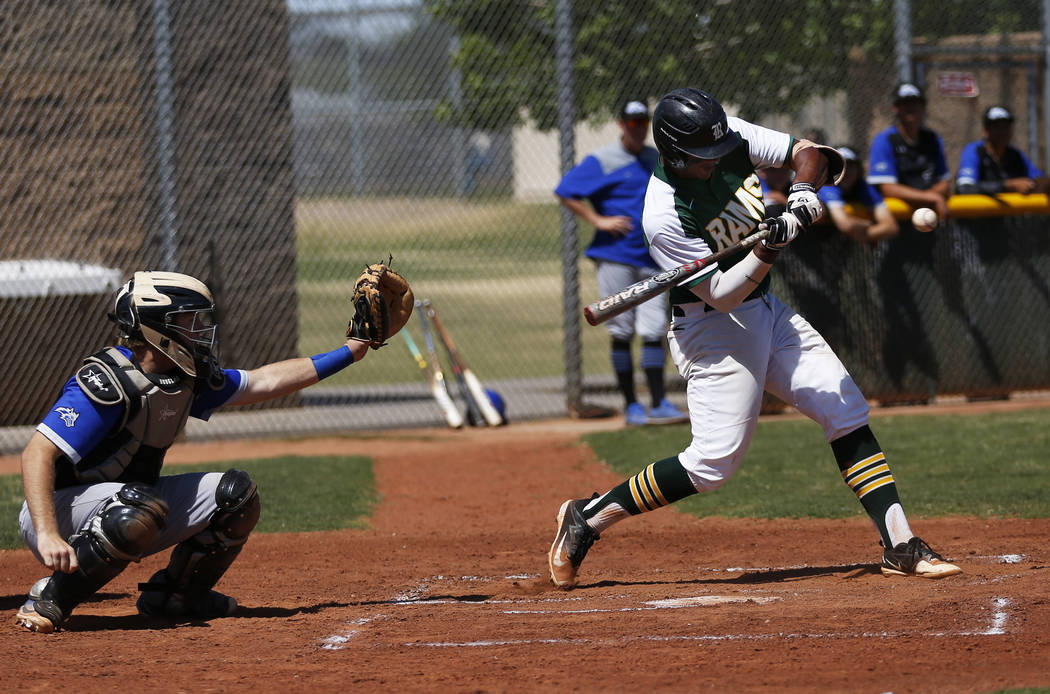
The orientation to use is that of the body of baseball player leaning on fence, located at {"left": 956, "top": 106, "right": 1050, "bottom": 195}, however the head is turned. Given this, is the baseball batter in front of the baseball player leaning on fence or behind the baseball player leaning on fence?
in front

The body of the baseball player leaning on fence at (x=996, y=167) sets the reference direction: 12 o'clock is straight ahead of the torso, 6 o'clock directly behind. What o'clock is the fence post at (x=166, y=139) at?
The fence post is roughly at 2 o'clock from the baseball player leaning on fence.

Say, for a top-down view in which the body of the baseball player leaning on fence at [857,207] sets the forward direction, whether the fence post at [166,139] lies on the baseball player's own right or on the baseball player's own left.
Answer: on the baseball player's own right

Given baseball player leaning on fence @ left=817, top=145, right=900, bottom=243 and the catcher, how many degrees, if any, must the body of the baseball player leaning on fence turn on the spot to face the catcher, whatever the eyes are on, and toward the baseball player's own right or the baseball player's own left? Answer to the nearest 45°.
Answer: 0° — they already face them

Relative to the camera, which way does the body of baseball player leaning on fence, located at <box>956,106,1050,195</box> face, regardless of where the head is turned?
toward the camera

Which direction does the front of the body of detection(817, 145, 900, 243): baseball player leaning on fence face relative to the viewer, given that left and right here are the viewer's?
facing the viewer

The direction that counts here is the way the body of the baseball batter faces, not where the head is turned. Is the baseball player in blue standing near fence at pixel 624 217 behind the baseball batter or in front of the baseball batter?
behind

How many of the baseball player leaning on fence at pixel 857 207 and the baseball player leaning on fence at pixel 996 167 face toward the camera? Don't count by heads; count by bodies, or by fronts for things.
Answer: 2

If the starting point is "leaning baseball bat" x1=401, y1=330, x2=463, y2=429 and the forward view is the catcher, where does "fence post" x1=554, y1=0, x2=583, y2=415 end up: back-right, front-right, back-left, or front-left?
back-left

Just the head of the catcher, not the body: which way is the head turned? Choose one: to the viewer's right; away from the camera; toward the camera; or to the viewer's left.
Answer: to the viewer's right
